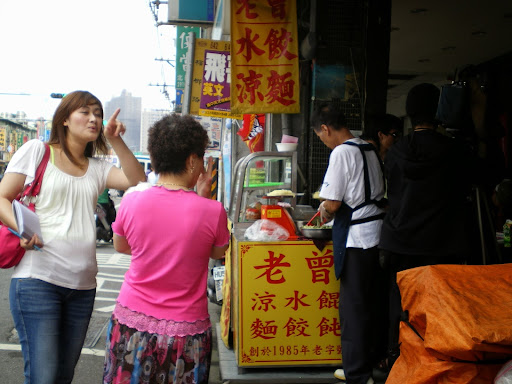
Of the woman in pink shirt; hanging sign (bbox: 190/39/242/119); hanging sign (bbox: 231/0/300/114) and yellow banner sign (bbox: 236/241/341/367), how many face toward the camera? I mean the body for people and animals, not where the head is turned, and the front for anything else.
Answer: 3

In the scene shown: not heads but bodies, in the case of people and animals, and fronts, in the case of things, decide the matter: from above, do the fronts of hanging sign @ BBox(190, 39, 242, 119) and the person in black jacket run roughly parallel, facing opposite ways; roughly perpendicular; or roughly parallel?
roughly parallel, facing opposite ways

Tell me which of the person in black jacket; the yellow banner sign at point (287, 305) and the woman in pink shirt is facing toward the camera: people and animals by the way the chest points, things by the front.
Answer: the yellow banner sign

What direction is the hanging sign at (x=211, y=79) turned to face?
toward the camera

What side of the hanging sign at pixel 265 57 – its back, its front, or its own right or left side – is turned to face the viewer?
front

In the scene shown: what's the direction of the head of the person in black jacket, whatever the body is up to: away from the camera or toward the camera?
away from the camera

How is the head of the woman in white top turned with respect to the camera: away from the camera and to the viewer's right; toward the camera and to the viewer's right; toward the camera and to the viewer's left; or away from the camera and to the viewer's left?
toward the camera and to the viewer's right

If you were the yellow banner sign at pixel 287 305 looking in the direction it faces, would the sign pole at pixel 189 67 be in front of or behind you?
behind

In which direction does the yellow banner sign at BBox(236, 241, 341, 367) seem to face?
toward the camera

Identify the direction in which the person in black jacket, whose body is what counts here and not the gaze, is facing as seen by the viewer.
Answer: away from the camera

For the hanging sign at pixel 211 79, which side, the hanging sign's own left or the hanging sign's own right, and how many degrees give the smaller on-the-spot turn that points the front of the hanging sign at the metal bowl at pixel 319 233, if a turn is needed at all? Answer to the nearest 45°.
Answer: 0° — it already faces it

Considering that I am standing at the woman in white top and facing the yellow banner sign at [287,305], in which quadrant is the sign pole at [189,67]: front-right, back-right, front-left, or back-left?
front-left

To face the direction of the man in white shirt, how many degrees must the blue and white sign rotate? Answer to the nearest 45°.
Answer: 0° — it already faces them

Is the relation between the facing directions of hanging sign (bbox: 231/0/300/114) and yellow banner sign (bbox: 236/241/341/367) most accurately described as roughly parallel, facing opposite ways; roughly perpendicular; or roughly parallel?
roughly parallel

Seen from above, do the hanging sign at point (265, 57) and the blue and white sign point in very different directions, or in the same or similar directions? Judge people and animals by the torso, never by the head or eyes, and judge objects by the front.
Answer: same or similar directions

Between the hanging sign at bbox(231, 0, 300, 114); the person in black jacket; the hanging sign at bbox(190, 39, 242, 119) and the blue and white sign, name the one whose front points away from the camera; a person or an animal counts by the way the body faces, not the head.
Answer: the person in black jacket
